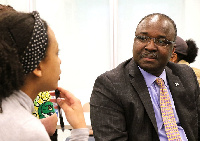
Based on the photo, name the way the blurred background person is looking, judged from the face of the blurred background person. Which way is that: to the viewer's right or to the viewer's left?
to the viewer's left

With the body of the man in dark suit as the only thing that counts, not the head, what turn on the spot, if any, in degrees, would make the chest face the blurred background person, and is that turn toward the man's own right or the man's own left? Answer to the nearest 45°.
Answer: approximately 135° to the man's own left
